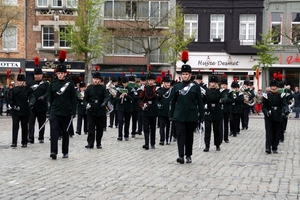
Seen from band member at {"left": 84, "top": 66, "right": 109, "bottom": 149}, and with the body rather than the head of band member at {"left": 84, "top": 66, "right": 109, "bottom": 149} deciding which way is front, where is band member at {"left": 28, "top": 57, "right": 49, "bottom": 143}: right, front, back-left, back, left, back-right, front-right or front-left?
back-right

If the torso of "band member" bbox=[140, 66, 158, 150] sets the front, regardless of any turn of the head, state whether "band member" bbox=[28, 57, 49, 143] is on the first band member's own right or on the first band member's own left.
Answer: on the first band member's own right

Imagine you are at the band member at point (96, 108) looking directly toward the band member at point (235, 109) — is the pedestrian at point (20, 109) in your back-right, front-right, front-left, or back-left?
back-left

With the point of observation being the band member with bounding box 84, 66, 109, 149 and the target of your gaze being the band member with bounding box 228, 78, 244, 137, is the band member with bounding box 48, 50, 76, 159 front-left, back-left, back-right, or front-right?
back-right

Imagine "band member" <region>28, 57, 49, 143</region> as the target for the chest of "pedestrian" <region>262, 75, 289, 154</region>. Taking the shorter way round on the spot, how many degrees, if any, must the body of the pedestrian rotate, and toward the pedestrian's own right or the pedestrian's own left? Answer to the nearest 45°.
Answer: approximately 90° to the pedestrian's own right
